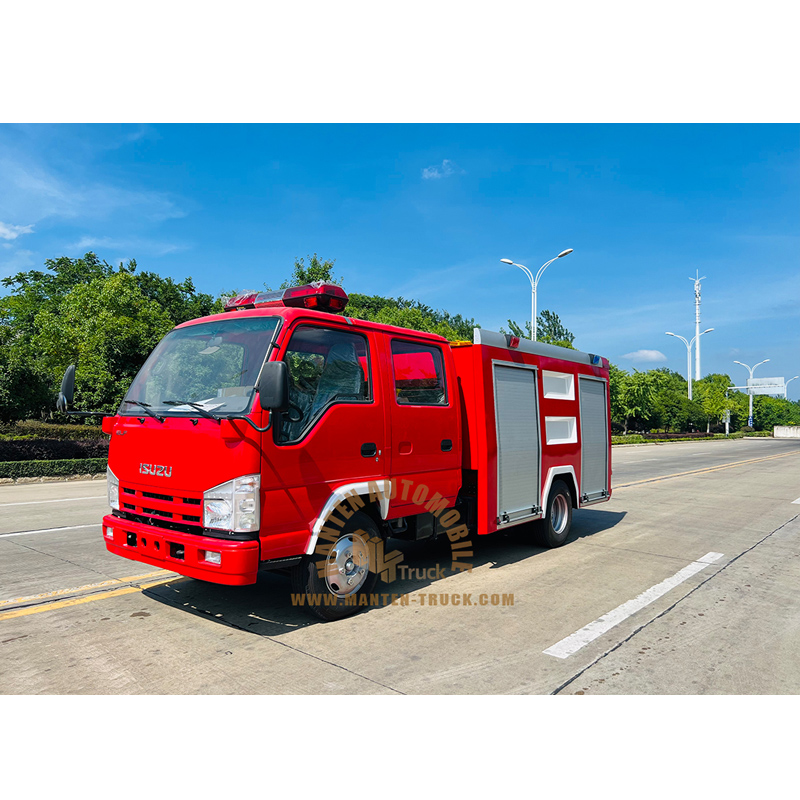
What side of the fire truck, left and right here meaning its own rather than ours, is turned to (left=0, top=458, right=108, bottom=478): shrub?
right

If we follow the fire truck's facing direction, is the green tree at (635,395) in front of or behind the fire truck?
behind

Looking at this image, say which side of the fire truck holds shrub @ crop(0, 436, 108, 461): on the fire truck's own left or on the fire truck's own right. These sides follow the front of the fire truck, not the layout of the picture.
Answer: on the fire truck's own right

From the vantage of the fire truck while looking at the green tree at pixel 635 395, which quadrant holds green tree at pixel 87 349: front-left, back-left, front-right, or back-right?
front-left

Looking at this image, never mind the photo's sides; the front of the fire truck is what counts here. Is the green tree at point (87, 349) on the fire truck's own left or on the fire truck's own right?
on the fire truck's own right

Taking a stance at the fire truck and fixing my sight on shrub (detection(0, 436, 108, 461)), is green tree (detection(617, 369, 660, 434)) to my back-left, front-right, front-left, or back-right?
front-right
